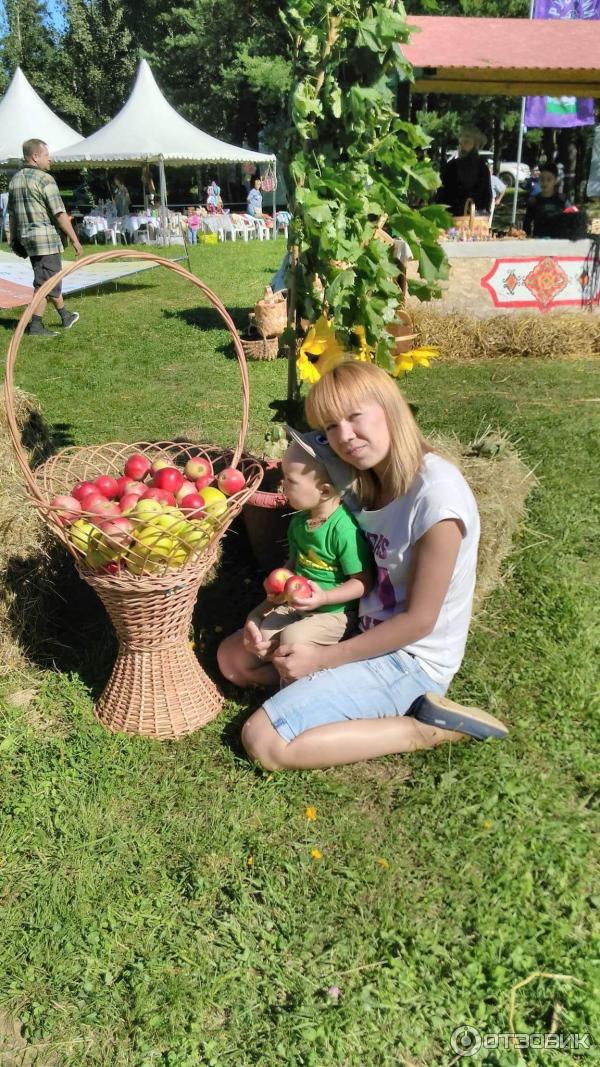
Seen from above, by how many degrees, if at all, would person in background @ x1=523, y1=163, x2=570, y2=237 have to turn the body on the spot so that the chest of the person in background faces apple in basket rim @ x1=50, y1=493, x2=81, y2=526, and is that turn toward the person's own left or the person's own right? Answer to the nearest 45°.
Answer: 0° — they already face it

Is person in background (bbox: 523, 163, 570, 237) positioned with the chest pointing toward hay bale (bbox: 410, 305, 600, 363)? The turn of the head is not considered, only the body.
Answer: yes

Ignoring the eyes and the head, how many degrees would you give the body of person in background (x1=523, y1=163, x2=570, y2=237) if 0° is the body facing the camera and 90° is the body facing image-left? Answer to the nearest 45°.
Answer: approximately 0°

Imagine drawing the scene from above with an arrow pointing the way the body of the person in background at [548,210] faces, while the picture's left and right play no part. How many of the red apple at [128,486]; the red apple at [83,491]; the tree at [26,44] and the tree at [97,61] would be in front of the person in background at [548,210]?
2

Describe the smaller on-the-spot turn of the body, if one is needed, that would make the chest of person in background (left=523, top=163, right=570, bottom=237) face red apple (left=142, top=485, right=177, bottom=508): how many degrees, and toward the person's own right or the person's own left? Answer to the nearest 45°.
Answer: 0° — they already face it

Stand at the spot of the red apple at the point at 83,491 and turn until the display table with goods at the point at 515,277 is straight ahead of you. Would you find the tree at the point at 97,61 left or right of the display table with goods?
left

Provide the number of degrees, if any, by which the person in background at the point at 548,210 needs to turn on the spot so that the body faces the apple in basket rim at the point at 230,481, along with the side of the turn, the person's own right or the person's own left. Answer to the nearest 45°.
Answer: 0° — they already face it

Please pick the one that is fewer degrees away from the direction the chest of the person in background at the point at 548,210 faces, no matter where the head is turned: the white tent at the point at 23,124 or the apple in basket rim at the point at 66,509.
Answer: the apple in basket rim

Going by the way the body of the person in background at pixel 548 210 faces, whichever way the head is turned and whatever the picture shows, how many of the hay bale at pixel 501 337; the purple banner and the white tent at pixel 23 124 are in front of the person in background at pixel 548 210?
1
